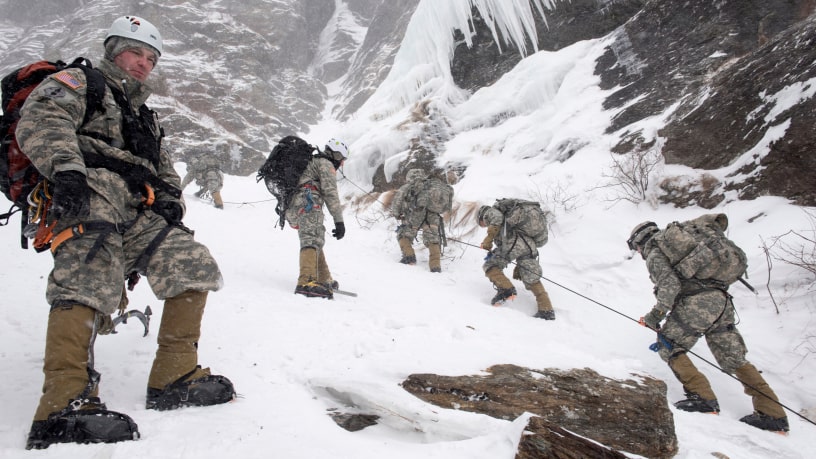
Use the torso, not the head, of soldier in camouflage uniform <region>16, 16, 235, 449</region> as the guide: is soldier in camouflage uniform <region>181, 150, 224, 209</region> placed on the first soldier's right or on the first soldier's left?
on the first soldier's left

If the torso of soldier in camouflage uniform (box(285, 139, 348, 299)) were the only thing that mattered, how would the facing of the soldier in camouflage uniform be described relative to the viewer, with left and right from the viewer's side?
facing to the right of the viewer

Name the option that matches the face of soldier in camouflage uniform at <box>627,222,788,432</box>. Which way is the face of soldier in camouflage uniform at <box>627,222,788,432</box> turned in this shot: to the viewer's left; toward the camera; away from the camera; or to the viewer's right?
to the viewer's left

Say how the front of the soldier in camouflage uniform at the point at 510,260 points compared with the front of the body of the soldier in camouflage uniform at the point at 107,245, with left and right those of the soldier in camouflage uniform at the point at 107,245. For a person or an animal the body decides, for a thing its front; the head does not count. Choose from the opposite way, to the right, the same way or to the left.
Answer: the opposite way

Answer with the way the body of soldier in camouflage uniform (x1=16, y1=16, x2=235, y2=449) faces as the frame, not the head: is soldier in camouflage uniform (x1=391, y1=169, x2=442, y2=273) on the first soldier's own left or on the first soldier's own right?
on the first soldier's own left

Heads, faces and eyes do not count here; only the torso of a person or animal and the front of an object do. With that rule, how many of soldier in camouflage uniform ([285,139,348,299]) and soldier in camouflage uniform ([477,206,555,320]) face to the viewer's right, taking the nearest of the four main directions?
1
